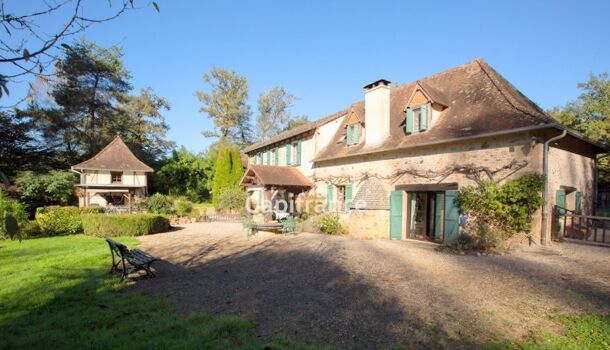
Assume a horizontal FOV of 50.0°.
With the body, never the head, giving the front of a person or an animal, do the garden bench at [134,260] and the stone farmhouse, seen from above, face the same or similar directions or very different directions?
very different directions

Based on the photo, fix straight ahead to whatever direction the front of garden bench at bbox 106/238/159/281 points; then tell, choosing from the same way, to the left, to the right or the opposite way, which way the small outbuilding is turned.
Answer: to the right

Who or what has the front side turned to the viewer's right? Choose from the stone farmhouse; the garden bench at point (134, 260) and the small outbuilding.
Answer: the garden bench

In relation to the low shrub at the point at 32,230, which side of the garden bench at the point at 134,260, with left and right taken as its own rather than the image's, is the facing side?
left

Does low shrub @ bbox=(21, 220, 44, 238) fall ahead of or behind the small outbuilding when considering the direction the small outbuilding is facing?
ahead

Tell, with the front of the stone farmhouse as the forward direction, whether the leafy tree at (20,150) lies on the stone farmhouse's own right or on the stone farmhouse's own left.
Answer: on the stone farmhouse's own right

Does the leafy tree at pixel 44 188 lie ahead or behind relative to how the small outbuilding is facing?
ahead

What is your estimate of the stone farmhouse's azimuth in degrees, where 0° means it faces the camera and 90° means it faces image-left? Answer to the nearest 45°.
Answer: approximately 45°

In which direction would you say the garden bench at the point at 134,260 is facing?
to the viewer's right

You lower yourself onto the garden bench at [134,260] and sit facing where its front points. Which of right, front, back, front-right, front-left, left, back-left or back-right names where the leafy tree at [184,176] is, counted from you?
left

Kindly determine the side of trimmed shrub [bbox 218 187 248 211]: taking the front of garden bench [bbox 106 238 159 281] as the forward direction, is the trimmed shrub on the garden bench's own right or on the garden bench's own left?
on the garden bench's own left

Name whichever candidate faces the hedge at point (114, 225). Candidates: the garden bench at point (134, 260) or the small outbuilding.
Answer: the small outbuilding
